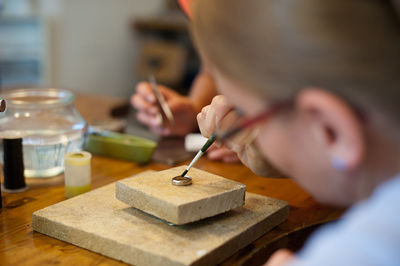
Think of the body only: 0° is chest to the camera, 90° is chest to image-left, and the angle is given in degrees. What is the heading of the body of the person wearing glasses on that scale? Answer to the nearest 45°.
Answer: approximately 135°

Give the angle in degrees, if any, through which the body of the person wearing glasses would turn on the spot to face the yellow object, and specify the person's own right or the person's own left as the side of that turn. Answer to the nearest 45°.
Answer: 0° — they already face it

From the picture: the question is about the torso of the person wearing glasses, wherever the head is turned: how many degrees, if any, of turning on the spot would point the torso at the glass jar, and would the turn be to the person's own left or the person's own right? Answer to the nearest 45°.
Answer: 0° — they already face it

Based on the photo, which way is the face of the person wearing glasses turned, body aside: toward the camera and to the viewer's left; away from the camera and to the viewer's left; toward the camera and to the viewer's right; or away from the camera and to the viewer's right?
away from the camera and to the viewer's left
